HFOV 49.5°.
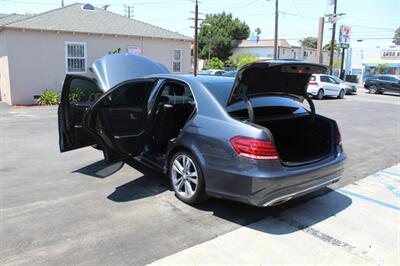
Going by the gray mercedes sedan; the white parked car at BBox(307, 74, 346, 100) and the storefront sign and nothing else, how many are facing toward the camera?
1

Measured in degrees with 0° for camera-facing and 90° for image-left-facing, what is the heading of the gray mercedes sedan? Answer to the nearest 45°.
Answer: approximately 135°

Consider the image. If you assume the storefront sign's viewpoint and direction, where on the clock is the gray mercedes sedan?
The gray mercedes sedan is roughly at 12 o'clock from the storefront sign.

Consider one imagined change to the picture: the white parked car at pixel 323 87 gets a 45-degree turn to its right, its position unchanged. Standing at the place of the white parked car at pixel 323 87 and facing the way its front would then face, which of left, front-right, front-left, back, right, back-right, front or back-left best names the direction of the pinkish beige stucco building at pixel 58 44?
back-right

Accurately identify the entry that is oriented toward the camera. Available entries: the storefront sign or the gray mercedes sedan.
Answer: the storefront sign

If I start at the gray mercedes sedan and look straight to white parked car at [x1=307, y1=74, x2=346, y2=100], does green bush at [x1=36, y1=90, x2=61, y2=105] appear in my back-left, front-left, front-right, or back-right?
front-left

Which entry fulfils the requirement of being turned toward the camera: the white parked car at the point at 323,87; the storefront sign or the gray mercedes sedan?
the storefront sign

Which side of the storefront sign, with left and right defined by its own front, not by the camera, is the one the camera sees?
front

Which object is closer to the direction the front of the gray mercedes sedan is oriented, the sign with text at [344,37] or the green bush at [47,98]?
the green bush

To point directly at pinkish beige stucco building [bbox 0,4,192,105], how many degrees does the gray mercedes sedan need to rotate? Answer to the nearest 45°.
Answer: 0° — it already faces it

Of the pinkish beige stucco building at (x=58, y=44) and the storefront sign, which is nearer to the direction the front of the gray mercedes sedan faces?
the pinkish beige stucco building

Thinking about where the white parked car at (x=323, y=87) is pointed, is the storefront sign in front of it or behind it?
in front
